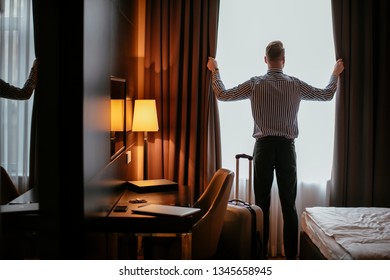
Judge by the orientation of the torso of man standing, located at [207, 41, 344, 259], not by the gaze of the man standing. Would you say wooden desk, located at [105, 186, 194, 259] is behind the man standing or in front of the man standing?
behind

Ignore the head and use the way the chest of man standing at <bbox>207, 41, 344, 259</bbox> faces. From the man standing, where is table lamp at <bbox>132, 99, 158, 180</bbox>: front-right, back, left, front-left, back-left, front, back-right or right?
left

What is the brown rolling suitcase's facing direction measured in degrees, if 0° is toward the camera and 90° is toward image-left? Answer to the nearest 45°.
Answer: approximately 45°

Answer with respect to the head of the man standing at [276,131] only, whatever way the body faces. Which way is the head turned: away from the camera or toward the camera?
away from the camera

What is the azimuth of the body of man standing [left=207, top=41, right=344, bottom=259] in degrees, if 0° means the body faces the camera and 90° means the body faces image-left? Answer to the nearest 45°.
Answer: approximately 180°

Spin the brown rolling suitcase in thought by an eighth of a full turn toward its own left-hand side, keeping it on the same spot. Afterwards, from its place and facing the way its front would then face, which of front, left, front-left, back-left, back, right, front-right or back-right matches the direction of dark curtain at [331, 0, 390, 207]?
back-left

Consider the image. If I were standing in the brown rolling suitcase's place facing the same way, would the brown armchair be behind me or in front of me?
in front

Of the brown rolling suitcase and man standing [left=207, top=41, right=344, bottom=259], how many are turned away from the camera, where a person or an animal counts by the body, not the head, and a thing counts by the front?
1

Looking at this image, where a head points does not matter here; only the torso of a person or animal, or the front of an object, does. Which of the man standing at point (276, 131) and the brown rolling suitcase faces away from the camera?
the man standing

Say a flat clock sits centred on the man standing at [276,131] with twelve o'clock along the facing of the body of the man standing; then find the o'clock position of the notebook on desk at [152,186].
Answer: The notebook on desk is roughly at 8 o'clock from the man standing.
